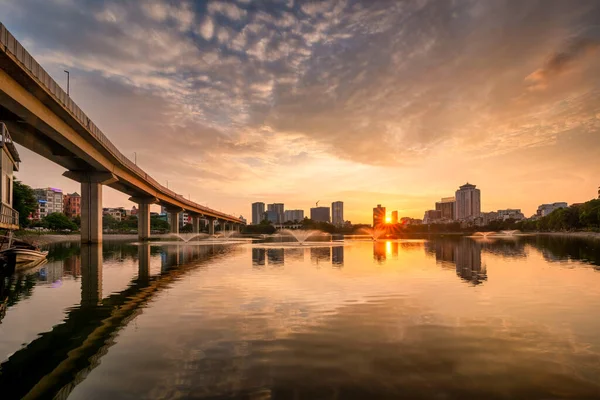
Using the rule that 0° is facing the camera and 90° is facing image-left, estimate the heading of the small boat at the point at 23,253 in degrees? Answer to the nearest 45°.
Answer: approximately 270°
